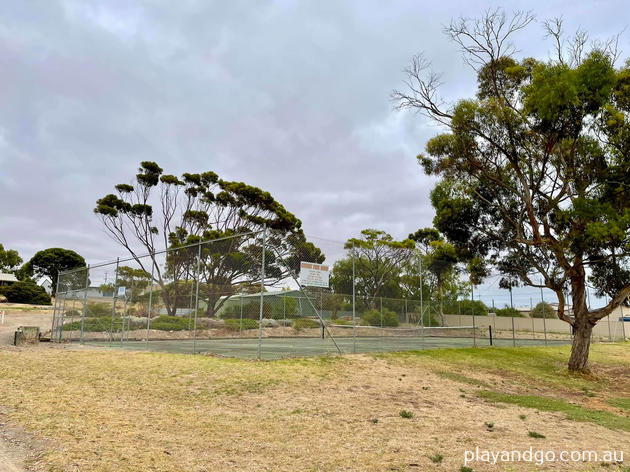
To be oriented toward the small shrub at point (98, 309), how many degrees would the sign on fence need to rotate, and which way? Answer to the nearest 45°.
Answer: approximately 135° to its right

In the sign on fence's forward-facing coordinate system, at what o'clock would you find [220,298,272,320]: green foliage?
The green foliage is roughly at 5 o'clock from the sign on fence.

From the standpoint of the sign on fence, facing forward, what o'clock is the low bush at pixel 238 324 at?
The low bush is roughly at 5 o'clock from the sign on fence.

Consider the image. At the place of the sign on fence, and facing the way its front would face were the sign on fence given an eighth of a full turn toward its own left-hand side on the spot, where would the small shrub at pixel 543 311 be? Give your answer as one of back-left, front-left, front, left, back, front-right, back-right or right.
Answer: left

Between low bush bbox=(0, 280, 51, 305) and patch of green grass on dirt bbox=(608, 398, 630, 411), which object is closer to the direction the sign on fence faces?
the patch of green grass on dirt

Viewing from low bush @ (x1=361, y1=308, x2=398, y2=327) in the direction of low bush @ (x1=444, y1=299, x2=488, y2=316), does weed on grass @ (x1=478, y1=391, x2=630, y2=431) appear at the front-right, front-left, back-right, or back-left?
back-right

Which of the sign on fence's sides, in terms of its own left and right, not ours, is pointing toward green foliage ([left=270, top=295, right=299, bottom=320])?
back

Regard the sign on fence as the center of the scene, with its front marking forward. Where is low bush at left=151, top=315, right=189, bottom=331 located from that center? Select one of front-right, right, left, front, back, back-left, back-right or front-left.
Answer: back-right

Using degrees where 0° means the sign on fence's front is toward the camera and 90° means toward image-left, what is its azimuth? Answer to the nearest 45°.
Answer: approximately 0°

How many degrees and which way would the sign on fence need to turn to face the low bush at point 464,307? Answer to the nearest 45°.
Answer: approximately 135° to its left
